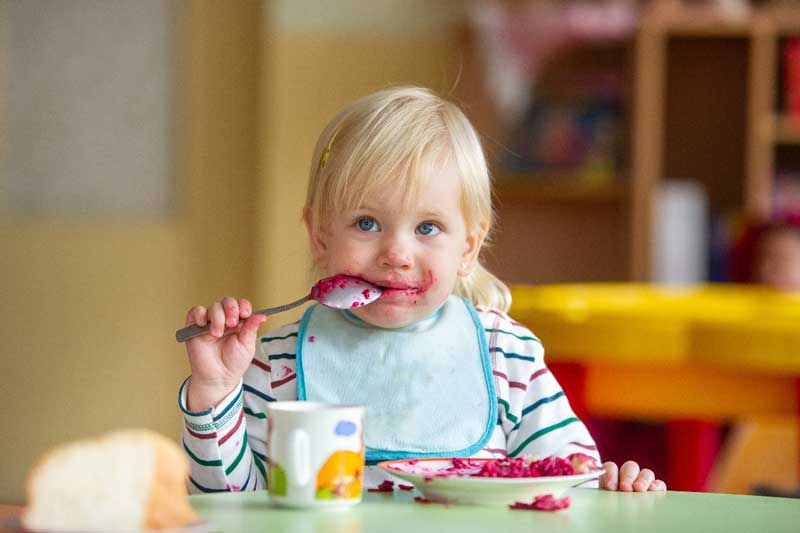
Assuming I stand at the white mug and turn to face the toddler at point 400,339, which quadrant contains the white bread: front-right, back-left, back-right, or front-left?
back-left

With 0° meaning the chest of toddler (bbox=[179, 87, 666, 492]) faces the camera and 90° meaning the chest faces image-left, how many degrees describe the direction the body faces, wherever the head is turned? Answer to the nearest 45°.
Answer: approximately 0°

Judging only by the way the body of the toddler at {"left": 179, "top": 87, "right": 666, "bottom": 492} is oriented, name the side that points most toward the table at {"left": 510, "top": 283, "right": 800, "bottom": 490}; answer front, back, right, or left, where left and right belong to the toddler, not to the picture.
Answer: back
